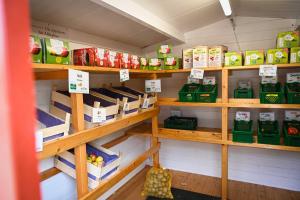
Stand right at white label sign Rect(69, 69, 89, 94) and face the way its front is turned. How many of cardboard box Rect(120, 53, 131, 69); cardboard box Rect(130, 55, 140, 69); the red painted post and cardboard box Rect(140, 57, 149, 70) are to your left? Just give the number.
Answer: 3

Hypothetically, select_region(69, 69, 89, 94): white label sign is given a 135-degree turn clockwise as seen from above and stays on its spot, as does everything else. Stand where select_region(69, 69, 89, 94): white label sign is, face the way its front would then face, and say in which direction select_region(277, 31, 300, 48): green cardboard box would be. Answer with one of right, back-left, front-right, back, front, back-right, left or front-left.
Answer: back

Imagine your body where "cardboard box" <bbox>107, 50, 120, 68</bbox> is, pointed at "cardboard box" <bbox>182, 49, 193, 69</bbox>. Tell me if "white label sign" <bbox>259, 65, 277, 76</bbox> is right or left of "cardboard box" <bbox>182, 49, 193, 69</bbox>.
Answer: right

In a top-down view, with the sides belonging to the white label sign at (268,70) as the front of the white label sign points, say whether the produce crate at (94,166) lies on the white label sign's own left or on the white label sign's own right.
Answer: on the white label sign's own right

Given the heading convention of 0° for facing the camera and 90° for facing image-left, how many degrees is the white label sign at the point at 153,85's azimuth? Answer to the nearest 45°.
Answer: approximately 0°

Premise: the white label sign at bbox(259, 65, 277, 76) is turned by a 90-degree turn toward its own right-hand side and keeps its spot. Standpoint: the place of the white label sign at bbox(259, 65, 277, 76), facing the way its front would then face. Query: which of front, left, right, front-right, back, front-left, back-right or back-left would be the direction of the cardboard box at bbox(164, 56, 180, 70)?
front

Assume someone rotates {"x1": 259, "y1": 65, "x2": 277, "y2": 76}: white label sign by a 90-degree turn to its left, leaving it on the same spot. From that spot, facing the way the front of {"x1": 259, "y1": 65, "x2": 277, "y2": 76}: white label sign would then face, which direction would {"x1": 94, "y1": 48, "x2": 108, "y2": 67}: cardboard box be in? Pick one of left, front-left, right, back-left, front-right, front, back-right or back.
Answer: back-right

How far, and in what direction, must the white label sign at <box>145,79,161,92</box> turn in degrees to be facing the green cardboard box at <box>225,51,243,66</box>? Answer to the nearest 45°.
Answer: approximately 90° to its left

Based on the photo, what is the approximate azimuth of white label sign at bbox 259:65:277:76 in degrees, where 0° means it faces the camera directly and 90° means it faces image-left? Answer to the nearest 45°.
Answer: approximately 0°
